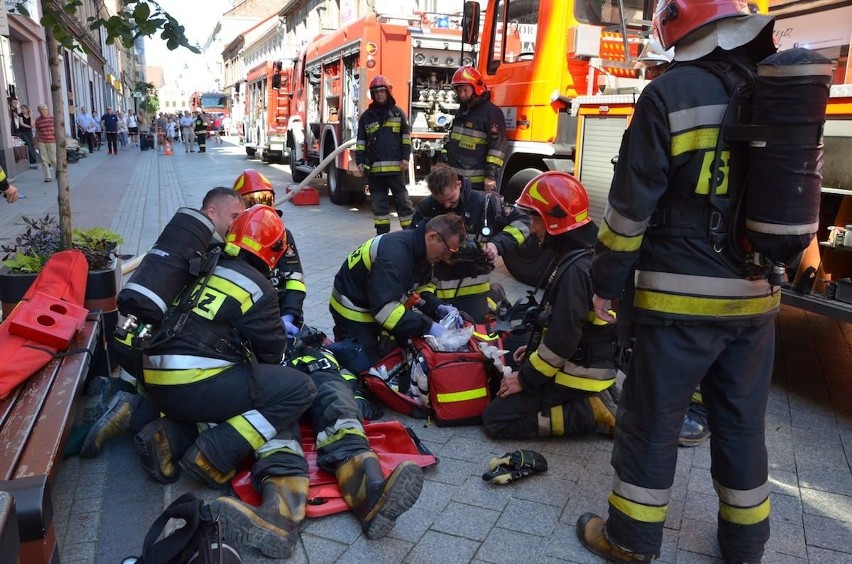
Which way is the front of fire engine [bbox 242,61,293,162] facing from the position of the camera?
facing away from the viewer and to the left of the viewer

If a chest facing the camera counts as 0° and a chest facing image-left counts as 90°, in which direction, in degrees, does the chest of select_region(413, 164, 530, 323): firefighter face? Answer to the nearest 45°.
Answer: approximately 0°

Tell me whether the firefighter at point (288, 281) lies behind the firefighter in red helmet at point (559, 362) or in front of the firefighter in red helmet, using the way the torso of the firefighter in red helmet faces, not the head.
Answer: in front

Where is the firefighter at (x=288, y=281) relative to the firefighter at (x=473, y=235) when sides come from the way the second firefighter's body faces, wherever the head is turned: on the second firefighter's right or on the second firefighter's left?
on the second firefighter's right

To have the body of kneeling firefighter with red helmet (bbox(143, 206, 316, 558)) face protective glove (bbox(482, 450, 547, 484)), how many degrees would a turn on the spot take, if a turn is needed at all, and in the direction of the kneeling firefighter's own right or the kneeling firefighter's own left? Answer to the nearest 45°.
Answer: approximately 45° to the kneeling firefighter's own right

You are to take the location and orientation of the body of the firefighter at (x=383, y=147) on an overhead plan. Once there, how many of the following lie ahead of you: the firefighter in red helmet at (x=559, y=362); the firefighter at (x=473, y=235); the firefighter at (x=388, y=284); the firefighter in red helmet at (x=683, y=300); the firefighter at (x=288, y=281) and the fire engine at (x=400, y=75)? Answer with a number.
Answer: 5

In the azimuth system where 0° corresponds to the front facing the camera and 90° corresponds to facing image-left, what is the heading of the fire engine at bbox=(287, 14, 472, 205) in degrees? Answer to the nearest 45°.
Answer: approximately 135°

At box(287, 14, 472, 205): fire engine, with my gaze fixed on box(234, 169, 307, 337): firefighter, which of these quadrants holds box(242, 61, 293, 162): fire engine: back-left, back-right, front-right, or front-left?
back-right

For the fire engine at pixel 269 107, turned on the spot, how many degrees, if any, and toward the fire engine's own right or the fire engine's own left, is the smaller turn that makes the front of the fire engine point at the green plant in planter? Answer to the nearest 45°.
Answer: approximately 135° to the fire engine's own left

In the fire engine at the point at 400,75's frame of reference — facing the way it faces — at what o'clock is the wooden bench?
The wooden bench is roughly at 8 o'clock from the fire engine.
